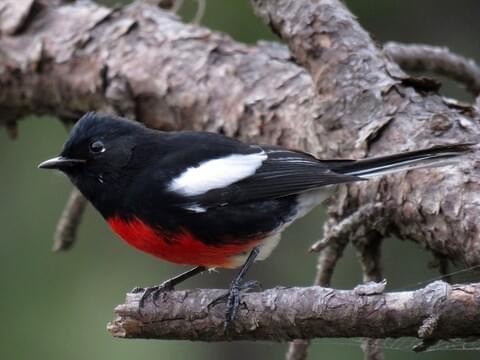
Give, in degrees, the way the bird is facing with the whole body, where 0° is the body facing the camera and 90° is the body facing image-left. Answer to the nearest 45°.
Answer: approximately 90°

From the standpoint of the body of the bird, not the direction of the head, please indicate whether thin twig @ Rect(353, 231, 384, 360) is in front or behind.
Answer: behind

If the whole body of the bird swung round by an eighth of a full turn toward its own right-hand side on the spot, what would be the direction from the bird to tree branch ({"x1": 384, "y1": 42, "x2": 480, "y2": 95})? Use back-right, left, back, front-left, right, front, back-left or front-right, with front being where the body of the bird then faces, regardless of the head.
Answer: right
